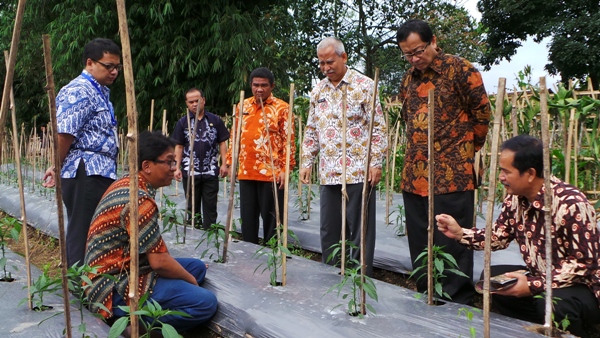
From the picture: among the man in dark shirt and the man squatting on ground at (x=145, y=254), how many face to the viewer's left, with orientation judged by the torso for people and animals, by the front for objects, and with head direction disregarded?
0

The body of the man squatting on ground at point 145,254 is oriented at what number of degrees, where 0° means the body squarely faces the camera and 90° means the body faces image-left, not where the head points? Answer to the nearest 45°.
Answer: approximately 270°

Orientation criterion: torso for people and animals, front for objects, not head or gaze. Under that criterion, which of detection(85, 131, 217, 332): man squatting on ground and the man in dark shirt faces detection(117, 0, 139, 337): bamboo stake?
the man in dark shirt

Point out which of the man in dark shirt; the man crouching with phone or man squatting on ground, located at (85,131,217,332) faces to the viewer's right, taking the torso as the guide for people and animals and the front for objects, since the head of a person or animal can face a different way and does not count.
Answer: the man squatting on ground

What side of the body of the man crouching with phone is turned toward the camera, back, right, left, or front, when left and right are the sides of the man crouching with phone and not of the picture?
left

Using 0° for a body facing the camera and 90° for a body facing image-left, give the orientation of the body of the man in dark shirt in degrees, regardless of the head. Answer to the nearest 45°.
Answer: approximately 0°
